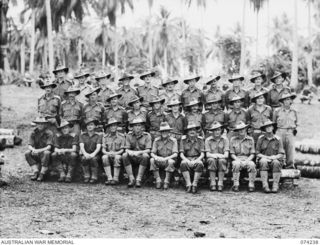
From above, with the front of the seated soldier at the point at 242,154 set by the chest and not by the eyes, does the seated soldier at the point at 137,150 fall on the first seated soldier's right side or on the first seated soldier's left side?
on the first seated soldier's right side

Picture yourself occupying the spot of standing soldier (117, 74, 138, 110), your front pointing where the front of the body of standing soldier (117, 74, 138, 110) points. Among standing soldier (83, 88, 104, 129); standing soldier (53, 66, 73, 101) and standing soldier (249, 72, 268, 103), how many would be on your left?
1

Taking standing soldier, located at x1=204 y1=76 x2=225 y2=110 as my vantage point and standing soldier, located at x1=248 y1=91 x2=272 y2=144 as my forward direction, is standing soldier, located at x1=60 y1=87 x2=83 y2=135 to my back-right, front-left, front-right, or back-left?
back-right

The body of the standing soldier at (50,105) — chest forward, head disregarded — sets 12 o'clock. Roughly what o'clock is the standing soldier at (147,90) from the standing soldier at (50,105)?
the standing soldier at (147,90) is roughly at 9 o'clock from the standing soldier at (50,105).

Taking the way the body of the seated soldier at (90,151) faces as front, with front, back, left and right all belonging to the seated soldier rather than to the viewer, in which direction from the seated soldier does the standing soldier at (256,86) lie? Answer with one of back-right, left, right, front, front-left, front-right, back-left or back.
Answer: left

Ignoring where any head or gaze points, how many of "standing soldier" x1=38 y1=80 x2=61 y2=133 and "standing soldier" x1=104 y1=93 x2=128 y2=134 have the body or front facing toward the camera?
2

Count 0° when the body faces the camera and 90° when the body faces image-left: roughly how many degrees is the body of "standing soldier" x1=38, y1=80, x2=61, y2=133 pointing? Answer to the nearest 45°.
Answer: approximately 0°

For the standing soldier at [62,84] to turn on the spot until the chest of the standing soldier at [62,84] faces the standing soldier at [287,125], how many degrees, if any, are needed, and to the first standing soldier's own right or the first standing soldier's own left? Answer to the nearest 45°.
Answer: approximately 45° to the first standing soldier's own left

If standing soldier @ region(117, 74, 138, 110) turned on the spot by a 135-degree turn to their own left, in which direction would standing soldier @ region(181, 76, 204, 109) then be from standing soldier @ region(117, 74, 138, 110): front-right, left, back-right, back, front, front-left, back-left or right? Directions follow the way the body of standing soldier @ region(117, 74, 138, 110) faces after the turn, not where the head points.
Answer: front-right

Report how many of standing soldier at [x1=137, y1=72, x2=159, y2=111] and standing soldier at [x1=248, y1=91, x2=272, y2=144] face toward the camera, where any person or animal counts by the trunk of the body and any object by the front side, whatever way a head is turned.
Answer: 2
